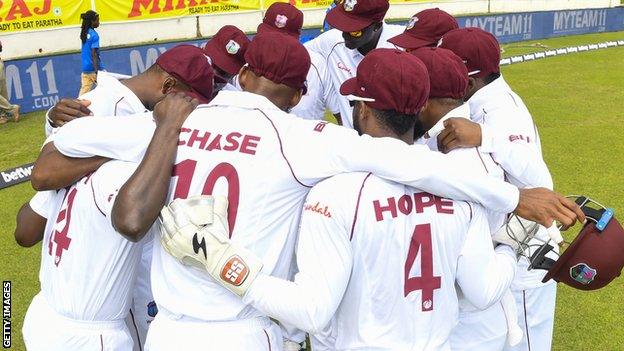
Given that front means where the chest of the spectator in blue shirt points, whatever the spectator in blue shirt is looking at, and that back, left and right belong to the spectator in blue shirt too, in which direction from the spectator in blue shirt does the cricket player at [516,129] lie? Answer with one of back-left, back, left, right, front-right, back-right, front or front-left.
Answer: right

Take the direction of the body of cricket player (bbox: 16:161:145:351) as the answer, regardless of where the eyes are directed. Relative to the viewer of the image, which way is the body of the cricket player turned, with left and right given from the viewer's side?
facing away from the viewer and to the right of the viewer

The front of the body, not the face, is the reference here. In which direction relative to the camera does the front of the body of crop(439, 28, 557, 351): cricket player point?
to the viewer's left

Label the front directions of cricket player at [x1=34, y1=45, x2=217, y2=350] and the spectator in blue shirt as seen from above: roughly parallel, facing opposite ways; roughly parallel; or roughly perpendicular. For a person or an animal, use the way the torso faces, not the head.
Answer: roughly parallel

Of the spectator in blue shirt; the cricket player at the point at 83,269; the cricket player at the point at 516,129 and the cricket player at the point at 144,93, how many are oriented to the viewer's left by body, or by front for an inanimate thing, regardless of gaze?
1

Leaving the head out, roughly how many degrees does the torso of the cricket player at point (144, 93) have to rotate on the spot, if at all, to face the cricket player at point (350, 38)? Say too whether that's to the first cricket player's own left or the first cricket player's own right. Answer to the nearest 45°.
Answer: approximately 45° to the first cricket player's own left

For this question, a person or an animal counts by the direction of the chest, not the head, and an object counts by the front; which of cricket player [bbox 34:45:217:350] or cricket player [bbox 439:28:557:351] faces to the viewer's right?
cricket player [bbox 34:45:217:350]

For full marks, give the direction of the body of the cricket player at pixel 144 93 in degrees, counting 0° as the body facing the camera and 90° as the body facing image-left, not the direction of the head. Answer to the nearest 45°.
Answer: approximately 270°

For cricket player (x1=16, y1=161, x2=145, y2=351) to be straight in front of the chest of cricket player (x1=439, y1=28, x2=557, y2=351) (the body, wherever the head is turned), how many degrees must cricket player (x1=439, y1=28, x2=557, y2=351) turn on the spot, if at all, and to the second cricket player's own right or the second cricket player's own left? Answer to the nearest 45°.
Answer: approximately 45° to the second cricket player's own left

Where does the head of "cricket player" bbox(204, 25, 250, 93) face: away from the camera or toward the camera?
toward the camera

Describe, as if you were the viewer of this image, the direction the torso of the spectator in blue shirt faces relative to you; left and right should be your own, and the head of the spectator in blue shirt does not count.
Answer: facing to the right of the viewer

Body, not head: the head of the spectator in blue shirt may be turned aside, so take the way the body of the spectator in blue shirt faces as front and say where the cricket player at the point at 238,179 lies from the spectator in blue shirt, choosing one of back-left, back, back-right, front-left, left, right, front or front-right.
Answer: right

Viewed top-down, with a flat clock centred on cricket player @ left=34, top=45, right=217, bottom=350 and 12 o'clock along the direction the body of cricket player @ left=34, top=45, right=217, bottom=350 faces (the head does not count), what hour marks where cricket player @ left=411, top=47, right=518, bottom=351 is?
cricket player @ left=411, top=47, right=518, bottom=351 is roughly at 1 o'clock from cricket player @ left=34, top=45, right=217, bottom=350.
